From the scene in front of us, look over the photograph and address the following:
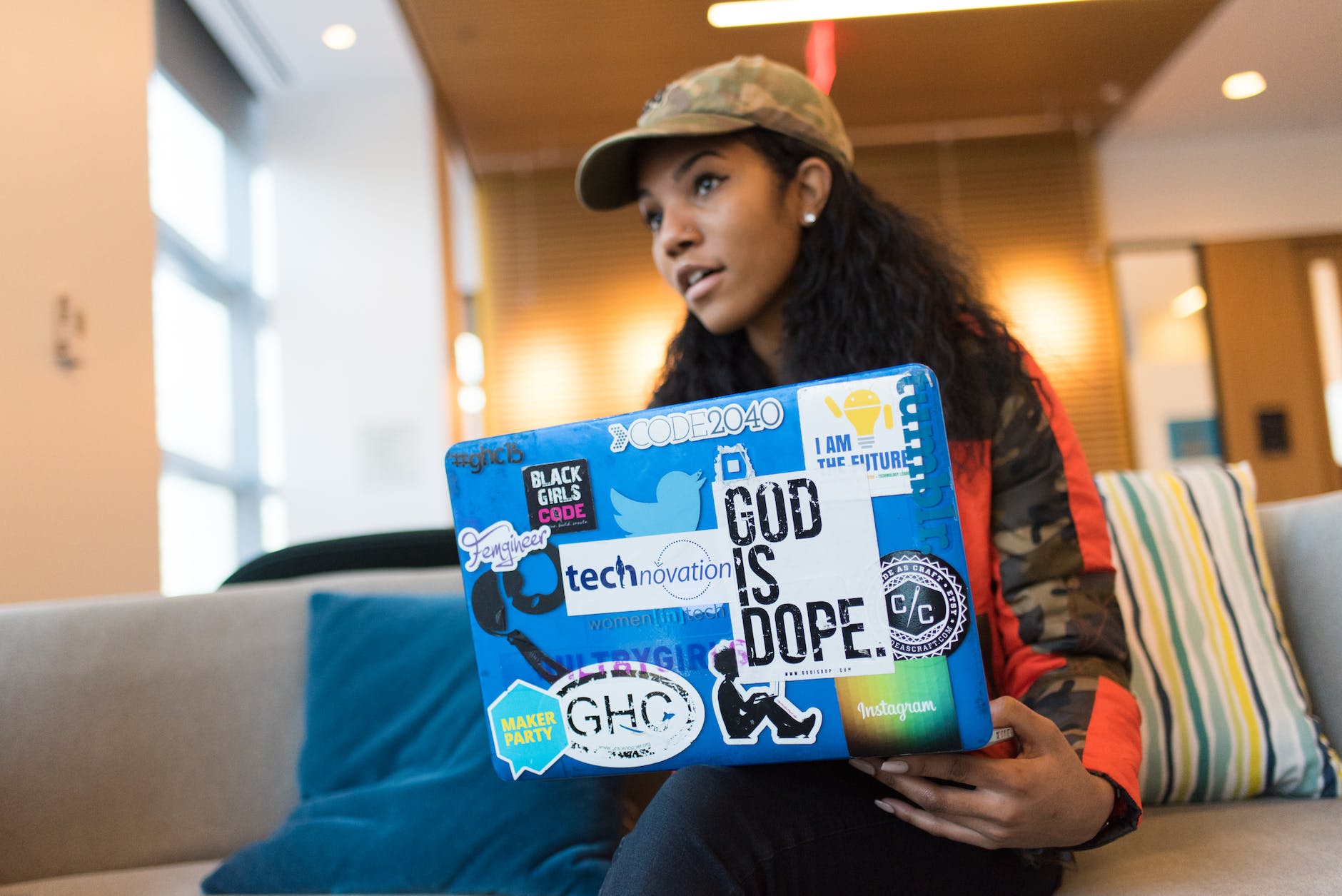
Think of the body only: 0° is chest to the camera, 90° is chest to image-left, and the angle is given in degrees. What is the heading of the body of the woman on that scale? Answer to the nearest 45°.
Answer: approximately 45°

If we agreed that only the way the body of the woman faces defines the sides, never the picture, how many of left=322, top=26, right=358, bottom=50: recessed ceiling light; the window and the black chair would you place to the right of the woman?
3

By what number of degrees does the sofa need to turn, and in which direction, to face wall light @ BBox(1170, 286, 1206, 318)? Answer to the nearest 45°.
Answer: approximately 135° to its left

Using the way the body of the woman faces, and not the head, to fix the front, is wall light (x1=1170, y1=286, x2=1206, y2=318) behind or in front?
behind

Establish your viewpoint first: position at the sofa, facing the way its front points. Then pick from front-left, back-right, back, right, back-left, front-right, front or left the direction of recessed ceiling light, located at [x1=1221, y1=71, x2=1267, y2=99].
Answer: back-left

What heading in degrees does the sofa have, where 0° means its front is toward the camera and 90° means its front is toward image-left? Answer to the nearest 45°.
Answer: approximately 0°
